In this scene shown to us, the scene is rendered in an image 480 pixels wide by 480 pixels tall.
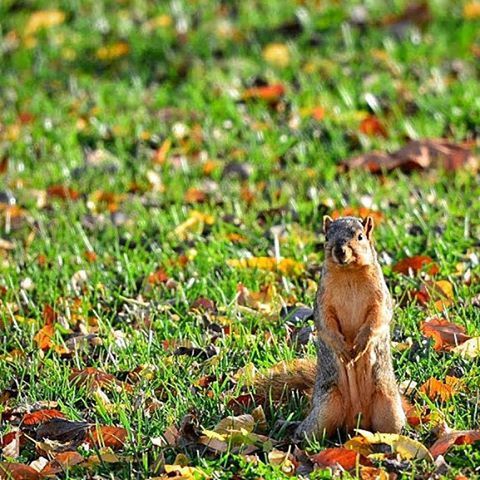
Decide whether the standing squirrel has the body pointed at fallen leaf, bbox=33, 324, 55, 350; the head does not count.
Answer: no

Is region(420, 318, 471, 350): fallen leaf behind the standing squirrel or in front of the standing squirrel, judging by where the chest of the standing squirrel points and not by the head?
behind

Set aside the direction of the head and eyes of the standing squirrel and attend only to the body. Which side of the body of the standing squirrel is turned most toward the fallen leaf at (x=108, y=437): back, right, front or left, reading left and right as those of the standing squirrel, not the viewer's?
right

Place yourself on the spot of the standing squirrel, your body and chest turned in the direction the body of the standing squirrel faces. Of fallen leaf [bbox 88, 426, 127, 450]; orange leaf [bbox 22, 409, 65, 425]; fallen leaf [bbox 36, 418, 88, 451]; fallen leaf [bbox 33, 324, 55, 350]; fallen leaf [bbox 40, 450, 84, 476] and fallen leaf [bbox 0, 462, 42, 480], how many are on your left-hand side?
0

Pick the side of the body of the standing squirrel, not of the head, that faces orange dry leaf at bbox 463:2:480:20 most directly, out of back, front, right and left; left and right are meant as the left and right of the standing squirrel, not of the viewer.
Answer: back

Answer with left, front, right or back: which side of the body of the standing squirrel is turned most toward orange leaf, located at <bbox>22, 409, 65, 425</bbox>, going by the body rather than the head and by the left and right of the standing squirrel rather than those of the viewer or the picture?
right

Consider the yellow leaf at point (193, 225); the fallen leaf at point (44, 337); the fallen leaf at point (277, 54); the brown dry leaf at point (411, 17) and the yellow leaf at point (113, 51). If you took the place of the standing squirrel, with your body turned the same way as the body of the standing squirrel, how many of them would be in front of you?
0

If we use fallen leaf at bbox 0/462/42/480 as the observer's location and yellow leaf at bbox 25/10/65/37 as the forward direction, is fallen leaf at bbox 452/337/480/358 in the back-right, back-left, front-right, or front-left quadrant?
front-right

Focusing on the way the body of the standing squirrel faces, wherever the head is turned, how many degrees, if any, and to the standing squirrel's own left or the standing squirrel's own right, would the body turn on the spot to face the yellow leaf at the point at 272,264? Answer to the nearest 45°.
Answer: approximately 180°

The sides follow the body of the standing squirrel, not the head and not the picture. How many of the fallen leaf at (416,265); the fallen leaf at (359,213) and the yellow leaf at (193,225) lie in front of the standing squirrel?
0

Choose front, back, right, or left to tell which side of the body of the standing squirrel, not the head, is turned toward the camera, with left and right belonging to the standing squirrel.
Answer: front

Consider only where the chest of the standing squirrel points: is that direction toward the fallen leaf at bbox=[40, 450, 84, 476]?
no

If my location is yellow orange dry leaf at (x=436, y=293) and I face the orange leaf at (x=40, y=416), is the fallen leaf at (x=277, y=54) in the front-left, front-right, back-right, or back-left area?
back-right

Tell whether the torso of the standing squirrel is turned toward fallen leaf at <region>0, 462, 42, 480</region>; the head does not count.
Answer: no

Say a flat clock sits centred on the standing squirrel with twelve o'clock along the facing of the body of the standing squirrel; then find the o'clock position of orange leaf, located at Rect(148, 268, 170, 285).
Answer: The orange leaf is roughly at 5 o'clock from the standing squirrel.

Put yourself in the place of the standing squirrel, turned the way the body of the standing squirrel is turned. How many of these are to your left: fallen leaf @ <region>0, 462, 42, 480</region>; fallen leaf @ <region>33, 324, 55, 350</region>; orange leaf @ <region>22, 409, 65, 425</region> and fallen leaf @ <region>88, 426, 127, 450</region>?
0

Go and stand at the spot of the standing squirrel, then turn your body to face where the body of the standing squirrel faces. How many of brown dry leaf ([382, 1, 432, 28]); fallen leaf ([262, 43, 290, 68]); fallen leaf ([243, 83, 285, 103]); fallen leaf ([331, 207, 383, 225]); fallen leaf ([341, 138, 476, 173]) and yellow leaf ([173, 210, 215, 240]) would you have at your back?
6

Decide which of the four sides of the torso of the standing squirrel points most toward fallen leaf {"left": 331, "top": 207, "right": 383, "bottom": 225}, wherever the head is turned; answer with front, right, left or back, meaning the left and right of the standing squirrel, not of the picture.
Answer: back

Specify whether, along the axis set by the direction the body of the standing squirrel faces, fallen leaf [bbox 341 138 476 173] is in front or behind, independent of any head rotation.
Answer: behind

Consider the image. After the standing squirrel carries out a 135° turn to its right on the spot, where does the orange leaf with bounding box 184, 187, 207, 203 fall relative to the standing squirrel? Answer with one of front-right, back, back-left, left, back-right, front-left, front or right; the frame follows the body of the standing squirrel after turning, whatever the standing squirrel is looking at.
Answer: front-right
